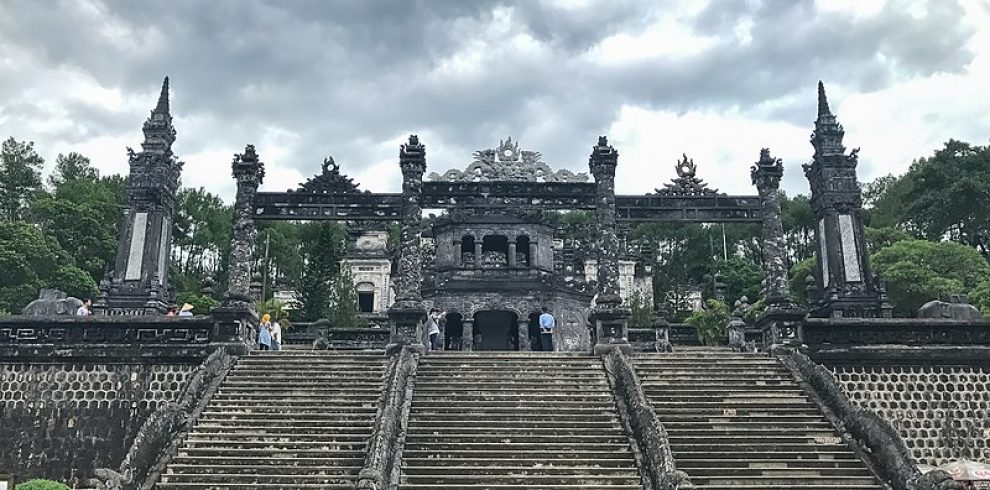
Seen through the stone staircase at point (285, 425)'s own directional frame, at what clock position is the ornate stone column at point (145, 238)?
The ornate stone column is roughly at 5 o'clock from the stone staircase.

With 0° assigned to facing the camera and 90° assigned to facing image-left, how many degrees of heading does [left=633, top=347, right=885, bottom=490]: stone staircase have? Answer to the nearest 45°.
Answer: approximately 0°

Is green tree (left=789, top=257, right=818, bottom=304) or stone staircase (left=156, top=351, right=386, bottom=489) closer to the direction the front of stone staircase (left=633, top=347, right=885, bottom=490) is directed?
the stone staircase

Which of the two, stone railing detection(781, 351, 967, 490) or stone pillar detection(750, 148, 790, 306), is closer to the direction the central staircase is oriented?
the stone railing

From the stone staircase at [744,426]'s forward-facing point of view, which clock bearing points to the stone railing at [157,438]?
The stone railing is roughly at 2 o'clock from the stone staircase.

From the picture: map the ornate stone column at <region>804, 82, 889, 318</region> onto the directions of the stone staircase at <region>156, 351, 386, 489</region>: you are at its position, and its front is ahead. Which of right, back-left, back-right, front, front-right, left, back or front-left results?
left

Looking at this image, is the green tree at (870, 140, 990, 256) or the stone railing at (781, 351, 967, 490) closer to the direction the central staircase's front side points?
the stone railing

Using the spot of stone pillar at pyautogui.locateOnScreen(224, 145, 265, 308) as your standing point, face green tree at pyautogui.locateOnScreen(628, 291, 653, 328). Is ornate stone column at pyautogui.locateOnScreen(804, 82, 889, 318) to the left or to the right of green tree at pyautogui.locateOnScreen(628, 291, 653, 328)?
right

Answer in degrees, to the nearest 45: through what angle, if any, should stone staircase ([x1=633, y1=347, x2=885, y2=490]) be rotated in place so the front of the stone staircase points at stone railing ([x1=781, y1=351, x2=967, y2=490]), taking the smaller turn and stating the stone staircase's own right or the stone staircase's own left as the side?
approximately 90° to the stone staircase's own left

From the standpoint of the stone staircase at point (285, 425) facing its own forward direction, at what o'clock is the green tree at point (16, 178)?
The green tree is roughly at 5 o'clock from the stone staircase.

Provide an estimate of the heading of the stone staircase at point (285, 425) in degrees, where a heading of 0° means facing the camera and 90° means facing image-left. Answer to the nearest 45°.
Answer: approximately 0°

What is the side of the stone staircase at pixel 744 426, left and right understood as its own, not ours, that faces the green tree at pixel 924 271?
back

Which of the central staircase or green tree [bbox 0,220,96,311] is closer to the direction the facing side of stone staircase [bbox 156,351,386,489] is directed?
the central staircase
